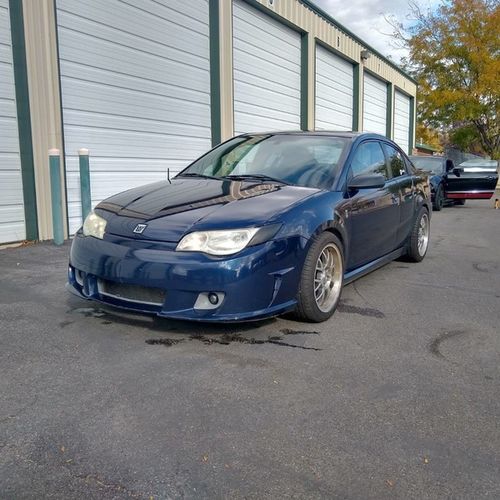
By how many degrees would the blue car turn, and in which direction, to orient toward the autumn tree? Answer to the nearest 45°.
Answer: approximately 180°

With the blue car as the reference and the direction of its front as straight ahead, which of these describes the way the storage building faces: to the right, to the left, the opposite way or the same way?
to the left

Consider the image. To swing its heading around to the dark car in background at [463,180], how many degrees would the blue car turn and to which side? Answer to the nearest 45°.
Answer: approximately 180°

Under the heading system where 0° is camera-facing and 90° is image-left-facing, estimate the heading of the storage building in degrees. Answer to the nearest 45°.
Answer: approximately 315°

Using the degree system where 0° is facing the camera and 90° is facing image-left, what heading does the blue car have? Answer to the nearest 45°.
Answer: approximately 45°

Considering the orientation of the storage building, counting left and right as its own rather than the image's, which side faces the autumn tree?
left
